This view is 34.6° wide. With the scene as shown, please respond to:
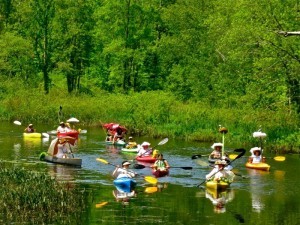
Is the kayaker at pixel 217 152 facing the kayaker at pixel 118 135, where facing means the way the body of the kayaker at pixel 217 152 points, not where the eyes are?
no

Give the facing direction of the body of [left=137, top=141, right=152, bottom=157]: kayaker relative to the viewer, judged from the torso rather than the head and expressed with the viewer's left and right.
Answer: facing the viewer

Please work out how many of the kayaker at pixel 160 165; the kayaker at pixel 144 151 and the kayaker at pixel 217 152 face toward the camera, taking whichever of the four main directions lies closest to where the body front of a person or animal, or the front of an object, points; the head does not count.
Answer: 3

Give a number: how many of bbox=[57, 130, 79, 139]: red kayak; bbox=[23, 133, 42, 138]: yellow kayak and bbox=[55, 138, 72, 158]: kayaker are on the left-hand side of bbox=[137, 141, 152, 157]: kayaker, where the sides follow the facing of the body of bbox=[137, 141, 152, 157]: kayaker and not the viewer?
0

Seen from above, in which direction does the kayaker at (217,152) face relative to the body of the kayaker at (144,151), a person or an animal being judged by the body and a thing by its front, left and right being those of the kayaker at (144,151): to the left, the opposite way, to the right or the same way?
the same way

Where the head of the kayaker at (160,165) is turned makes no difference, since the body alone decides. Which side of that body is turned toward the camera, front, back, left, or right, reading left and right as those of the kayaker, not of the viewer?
front

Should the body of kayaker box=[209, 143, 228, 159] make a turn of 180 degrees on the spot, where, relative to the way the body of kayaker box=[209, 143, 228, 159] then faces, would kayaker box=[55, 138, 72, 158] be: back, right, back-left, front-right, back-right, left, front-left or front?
left

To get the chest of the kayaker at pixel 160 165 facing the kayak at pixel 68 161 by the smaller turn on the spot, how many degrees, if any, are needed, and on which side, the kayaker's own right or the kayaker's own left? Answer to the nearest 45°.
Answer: approximately 90° to the kayaker's own right

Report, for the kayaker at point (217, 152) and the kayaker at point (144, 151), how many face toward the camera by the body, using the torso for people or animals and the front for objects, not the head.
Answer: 2

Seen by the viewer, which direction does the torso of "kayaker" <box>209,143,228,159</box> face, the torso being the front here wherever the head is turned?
toward the camera

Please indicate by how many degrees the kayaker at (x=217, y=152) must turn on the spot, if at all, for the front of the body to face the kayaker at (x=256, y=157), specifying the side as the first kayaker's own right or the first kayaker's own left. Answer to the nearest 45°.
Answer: approximately 90° to the first kayaker's own left

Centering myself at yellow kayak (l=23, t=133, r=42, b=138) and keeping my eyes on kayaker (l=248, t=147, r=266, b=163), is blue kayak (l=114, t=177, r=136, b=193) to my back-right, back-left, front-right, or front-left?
front-right

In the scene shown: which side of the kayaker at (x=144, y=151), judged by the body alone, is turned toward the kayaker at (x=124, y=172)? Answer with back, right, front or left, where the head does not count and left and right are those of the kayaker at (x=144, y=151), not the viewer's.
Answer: front

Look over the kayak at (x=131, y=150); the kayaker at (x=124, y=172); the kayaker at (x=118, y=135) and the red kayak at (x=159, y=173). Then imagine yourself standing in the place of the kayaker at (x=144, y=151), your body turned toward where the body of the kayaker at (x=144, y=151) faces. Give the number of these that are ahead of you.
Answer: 2

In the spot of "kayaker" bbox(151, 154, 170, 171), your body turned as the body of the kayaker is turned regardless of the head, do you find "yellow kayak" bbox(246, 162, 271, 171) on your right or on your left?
on your left
